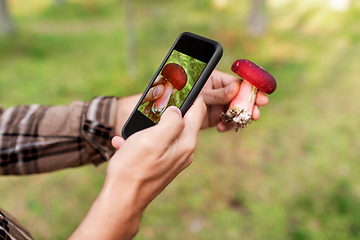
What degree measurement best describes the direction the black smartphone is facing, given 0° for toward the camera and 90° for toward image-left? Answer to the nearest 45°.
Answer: approximately 45°

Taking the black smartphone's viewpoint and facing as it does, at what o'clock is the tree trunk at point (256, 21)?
The tree trunk is roughly at 5 o'clock from the black smartphone.
